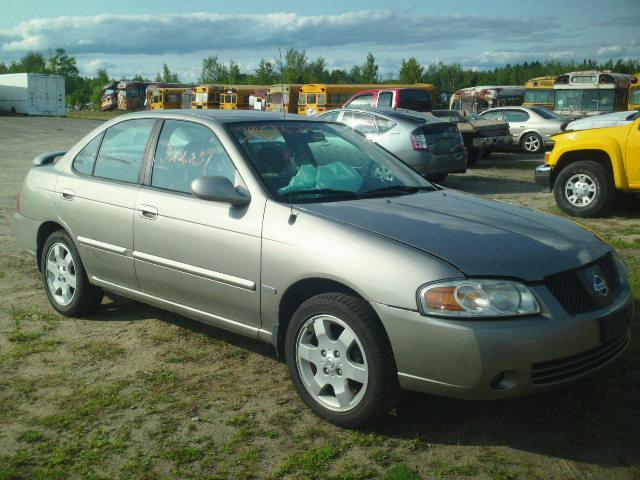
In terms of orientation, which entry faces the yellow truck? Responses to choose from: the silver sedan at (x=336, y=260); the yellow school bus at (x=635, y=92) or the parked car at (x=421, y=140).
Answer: the yellow school bus

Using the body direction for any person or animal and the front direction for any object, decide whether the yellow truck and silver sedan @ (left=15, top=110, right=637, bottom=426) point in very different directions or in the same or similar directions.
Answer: very different directions

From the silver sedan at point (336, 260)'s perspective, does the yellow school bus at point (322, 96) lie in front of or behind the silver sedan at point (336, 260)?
behind

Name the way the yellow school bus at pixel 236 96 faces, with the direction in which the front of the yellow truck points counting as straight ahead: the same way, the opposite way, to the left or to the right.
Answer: to the left

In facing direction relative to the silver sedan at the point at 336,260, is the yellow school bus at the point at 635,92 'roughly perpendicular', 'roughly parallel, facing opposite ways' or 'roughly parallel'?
roughly perpendicular

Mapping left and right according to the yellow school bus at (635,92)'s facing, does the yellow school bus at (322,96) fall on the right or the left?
on its right

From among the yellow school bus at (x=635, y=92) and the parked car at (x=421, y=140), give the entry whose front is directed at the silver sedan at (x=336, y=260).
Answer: the yellow school bus

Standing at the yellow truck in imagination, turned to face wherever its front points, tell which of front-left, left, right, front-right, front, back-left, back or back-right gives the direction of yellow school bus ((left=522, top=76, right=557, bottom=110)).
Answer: right

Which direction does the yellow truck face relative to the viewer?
to the viewer's left

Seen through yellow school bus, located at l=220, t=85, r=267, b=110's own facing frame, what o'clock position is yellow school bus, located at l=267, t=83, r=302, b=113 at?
yellow school bus, located at l=267, t=83, r=302, b=113 is roughly at 10 o'clock from yellow school bus, located at l=220, t=85, r=267, b=110.

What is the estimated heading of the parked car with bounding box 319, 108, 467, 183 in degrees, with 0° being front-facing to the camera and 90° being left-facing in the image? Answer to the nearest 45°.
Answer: approximately 135°

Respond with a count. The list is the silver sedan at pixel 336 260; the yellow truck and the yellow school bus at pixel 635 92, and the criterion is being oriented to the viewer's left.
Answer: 1

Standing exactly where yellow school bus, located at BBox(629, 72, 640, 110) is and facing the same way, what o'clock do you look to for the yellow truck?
The yellow truck is roughly at 12 o'clock from the yellow school bus.

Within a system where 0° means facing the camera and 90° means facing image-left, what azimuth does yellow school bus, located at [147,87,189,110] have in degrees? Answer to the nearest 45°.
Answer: approximately 45°

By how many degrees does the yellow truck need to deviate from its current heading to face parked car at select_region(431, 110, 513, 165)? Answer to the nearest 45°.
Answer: approximately 90° to its right

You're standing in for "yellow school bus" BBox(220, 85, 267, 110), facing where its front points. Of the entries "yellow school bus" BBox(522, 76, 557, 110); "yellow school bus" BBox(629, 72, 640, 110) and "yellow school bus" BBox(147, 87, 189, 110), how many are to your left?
2
